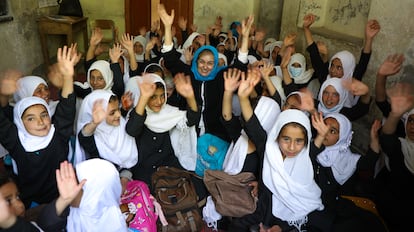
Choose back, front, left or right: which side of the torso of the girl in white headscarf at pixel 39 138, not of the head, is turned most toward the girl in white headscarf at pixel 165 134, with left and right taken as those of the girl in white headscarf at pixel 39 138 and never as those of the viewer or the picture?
left

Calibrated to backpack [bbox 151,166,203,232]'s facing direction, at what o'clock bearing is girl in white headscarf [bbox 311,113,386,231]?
The girl in white headscarf is roughly at 9 o'clock from the backpack.

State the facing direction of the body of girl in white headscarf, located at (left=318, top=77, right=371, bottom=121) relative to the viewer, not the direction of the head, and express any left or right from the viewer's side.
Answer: facing the viewer and to the left of the viewer

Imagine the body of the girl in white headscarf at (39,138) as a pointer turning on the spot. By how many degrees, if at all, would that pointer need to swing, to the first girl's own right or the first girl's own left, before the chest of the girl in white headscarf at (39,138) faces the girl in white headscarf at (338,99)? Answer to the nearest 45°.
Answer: approximately 90° to the first girl's own left

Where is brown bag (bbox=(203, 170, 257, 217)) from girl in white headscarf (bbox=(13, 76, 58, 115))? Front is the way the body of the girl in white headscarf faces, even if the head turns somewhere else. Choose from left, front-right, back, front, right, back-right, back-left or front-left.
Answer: front

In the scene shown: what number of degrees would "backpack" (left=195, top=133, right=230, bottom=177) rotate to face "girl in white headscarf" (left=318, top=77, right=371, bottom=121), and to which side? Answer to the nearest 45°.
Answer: approximately 90° to its left

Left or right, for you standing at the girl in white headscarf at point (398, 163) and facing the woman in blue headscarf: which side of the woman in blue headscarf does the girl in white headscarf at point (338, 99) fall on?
right

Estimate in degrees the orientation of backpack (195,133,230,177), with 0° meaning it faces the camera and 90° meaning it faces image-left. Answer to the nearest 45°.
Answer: approximately 0°

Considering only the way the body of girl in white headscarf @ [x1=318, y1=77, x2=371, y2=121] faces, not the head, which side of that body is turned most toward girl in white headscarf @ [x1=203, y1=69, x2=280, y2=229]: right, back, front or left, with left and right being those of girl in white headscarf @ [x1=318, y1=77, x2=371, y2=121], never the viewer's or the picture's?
front

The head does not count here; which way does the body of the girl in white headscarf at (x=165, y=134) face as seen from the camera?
toward the camera

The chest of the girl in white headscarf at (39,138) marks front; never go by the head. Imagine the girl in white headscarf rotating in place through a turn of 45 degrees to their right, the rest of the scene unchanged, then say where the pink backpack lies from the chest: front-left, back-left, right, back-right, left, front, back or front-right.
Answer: left

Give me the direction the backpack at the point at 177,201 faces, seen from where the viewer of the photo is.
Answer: facing the viewer

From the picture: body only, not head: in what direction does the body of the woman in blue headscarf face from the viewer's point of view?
toward the camera

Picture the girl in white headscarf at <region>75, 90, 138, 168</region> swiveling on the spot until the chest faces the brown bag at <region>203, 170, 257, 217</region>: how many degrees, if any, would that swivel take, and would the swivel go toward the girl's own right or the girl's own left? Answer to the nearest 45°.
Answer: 0° — they already face it

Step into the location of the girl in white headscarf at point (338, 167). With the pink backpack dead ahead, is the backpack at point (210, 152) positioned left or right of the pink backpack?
right

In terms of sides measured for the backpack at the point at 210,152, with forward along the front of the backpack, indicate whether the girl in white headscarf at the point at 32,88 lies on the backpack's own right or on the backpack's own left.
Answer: on the backpack's own right

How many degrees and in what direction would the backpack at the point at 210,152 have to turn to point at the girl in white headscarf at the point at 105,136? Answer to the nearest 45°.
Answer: approximately 90° to its right

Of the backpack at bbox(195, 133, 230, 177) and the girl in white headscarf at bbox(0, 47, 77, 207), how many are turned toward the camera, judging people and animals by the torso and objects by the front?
2
